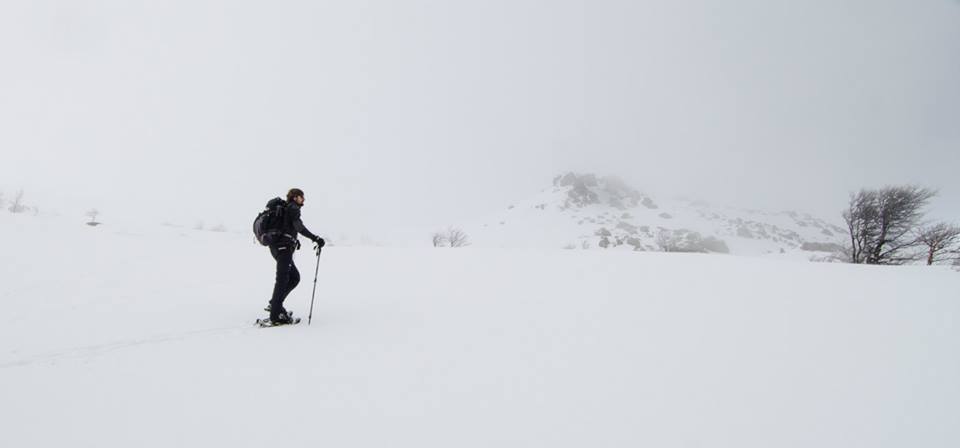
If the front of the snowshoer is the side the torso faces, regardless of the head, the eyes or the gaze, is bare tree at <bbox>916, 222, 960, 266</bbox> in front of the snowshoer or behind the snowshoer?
in front

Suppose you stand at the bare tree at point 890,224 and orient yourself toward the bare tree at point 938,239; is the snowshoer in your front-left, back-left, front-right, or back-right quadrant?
back-right

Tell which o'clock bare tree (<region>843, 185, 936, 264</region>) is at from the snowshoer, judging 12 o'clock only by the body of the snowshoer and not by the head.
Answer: The bare tree is roughly at 12 o'clock from the snowshoer.

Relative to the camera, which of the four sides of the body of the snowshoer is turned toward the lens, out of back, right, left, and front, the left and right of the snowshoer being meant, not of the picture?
right
